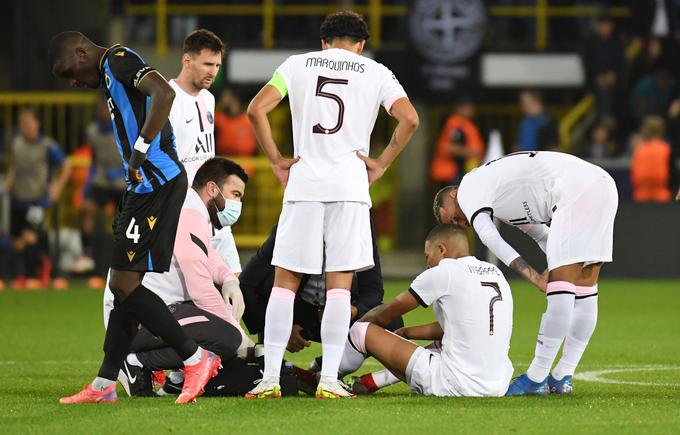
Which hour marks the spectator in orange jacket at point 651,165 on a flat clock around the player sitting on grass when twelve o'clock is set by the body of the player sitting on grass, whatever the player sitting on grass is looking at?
The spectator in orange jacket is roughly at 2 o'clock from the player sitting on grass.

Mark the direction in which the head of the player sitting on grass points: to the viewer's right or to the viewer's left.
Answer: to the viewer's left

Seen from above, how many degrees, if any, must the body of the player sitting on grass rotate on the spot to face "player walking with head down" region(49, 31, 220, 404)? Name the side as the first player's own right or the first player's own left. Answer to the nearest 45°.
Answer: approximately 45° to the first player's own left

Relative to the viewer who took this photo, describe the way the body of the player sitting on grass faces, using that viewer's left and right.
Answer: facing away from the viewer and to the left of the viewer

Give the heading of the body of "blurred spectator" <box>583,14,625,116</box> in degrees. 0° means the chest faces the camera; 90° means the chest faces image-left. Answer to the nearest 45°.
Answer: approximately 0°

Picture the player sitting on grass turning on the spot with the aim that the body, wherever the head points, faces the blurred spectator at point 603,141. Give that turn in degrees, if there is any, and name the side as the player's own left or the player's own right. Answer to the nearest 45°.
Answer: approximately 45° to the player's own right
